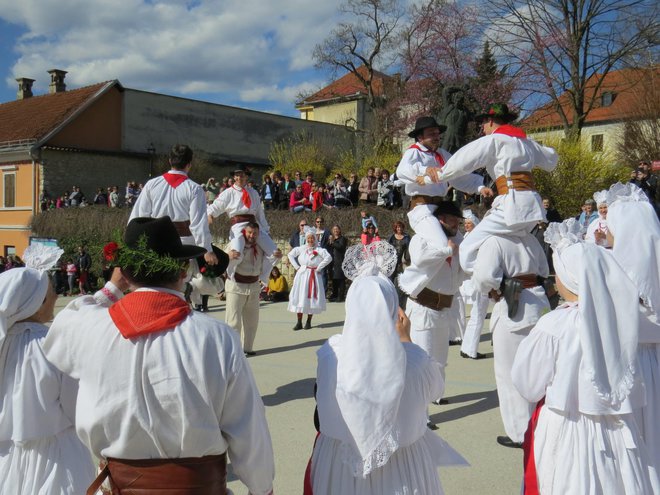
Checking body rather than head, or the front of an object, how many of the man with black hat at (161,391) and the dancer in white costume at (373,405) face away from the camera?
2

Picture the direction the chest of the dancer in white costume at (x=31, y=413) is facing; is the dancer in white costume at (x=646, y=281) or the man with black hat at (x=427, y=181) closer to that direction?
the man with black hat

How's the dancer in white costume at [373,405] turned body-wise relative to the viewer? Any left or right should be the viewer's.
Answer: facing away from the viewer

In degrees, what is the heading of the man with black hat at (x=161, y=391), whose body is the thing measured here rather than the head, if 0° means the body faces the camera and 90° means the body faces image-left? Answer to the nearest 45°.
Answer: approximately 180°

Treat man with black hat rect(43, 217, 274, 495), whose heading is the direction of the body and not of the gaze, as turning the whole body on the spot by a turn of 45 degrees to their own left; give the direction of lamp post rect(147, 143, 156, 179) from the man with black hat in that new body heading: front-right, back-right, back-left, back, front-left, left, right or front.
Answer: front-right

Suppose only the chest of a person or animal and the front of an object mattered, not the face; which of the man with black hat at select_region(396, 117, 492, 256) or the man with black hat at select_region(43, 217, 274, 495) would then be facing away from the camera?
the man with black hat at select_region(43, 217, 274, 495)

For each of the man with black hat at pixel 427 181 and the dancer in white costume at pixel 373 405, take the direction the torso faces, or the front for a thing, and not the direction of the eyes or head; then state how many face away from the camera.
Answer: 1

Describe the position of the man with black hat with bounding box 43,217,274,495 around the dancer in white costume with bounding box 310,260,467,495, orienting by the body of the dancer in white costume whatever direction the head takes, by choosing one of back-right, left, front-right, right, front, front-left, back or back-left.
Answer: back-left

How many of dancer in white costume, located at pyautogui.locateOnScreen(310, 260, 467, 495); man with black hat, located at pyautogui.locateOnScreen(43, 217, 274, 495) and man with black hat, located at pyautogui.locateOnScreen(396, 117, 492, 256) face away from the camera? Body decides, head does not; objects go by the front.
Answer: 2

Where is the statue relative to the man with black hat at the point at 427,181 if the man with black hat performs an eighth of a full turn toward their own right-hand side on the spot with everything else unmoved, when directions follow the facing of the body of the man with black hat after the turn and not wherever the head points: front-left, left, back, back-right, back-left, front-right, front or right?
back

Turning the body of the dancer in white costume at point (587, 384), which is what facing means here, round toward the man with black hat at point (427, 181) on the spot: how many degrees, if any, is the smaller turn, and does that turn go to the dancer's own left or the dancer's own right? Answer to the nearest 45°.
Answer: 0° — they already face them

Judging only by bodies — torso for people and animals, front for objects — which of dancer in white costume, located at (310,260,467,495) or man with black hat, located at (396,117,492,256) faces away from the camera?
the dancer in white costume

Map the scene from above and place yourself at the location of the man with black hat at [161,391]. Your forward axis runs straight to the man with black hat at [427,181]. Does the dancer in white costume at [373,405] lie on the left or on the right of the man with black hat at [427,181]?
right

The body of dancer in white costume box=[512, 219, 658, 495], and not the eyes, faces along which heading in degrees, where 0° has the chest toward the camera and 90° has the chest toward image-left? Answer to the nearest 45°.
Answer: approximately 135°
